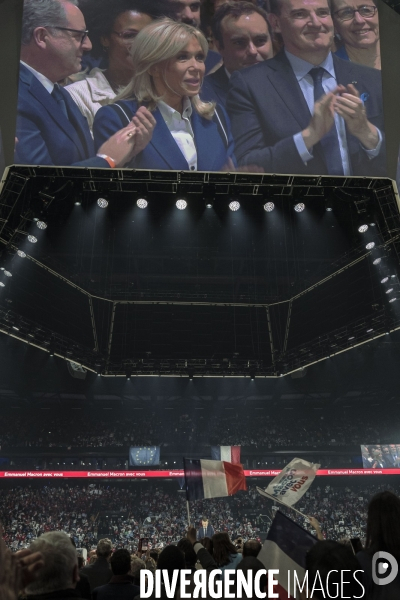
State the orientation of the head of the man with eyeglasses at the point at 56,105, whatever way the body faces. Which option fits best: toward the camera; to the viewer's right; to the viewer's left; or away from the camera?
to the viewer's right
